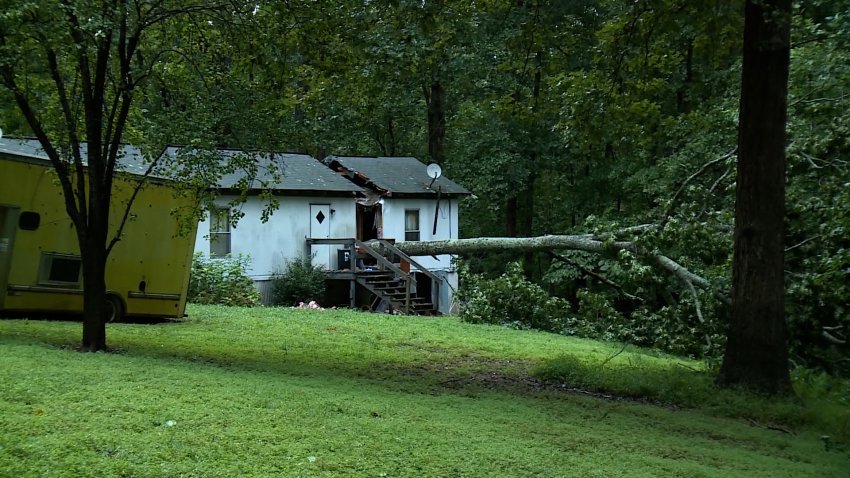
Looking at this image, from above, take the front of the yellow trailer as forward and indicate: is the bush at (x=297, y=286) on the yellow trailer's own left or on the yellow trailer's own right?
on the yellow trailer's own right

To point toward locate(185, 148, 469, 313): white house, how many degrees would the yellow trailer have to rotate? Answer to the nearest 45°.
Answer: approximately 135° to its right

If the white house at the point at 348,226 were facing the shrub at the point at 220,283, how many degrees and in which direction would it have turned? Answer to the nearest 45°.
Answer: approximately 45° to its right

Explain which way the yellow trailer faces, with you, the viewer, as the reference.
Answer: facing to the left of the viewer

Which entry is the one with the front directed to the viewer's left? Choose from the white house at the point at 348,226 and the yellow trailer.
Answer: the yellow trailer

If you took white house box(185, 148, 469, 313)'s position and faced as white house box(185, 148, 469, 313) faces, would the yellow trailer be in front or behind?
in front

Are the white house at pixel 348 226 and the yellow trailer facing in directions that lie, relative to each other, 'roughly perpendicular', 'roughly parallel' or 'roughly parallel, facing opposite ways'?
roughly perpendicular

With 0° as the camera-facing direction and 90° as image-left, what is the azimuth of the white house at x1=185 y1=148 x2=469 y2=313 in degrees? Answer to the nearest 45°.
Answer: approximately 0°

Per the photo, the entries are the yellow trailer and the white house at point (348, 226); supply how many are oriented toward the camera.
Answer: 1

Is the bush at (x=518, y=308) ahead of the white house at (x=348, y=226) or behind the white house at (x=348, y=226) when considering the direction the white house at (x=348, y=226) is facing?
ahead
